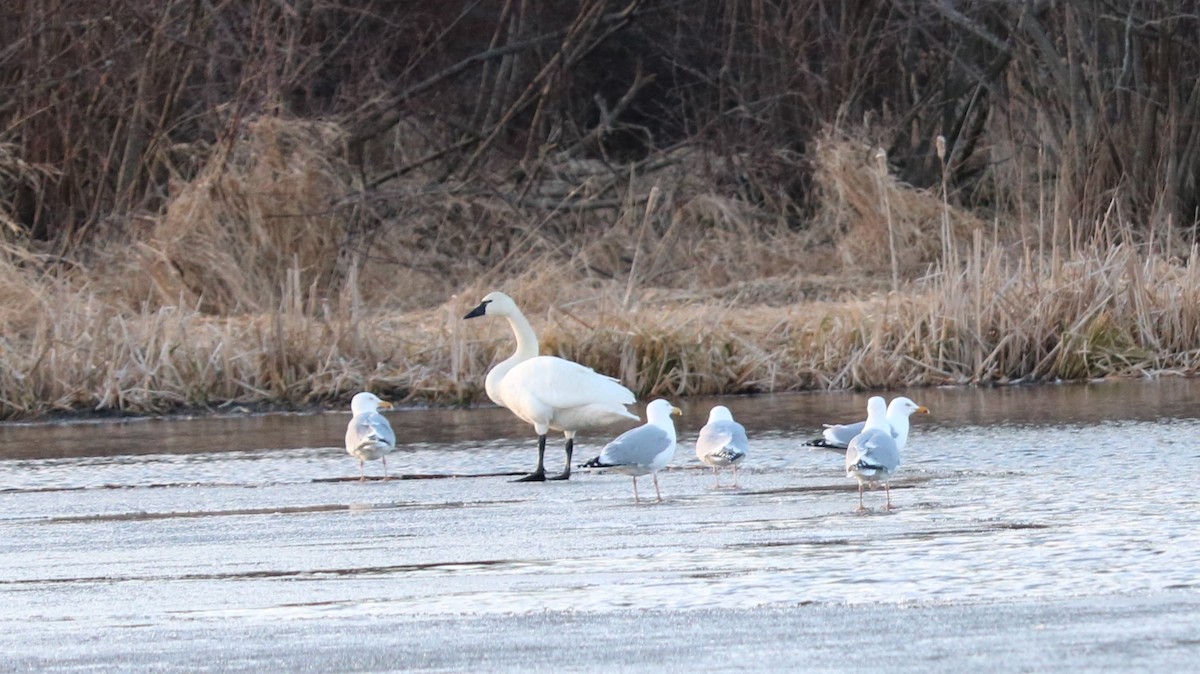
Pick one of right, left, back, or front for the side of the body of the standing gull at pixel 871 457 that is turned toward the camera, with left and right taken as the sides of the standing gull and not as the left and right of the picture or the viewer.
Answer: back

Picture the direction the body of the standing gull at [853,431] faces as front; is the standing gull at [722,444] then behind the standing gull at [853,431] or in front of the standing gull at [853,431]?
behind

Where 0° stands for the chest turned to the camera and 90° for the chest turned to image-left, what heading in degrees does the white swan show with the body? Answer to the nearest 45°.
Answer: approximately 90°

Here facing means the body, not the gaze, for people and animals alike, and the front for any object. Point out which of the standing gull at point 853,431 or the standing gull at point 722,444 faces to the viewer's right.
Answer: the standing gull at point 853,431

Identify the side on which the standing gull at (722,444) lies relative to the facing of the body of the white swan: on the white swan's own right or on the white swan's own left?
on the white swan's own left

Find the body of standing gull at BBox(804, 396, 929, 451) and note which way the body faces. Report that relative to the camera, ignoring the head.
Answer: to the viewer's right

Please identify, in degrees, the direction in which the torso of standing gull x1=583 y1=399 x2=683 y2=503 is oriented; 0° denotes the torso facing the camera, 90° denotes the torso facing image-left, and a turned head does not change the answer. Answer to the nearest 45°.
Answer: approximately 270°
